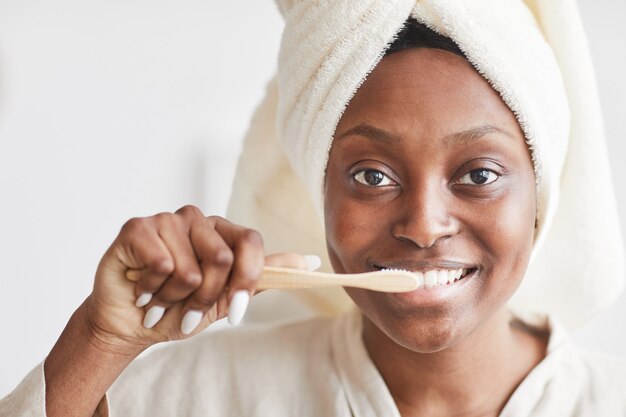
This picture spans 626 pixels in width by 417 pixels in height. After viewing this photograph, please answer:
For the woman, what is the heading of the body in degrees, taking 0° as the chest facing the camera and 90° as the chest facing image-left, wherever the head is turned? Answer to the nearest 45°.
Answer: approximately 0°
